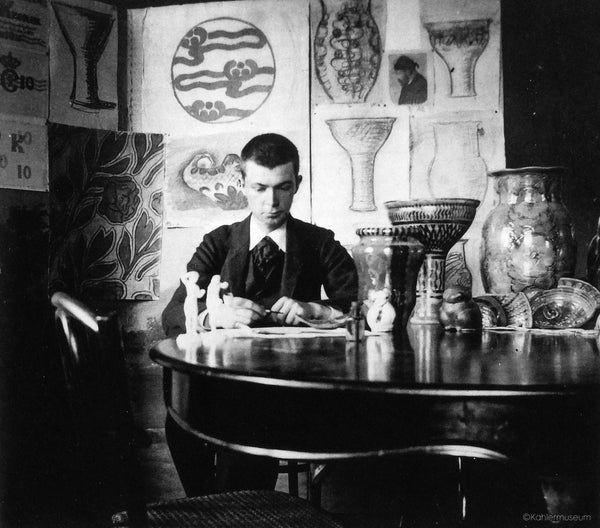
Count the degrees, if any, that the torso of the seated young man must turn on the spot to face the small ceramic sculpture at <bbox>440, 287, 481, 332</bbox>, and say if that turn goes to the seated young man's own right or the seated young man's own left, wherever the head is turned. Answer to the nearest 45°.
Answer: approximately 45° to the seated young man's own left

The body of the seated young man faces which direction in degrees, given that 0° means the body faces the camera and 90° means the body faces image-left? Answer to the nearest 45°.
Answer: approximately 0°

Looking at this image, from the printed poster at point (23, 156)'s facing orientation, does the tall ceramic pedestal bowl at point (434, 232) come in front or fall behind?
in front

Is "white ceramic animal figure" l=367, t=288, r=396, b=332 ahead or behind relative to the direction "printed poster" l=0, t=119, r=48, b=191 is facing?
ahead

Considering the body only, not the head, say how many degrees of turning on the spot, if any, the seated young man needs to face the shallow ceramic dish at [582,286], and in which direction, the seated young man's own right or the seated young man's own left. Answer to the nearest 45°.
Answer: approximately 45° to the seated young man's own left
